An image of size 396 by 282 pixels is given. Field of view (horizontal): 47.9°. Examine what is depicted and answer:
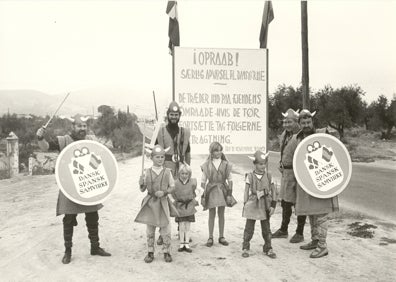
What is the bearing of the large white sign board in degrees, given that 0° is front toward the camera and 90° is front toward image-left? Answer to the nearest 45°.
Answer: approximately 0°

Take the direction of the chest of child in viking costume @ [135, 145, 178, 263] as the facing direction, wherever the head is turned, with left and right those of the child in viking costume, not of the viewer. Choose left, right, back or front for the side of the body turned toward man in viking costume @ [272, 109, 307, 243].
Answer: left

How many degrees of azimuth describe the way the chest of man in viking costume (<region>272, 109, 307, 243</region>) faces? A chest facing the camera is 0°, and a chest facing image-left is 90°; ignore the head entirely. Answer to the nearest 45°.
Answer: approximately 45°

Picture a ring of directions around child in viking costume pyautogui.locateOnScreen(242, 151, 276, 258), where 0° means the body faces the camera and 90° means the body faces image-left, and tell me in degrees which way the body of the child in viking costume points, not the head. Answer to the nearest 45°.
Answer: approximately 0°
